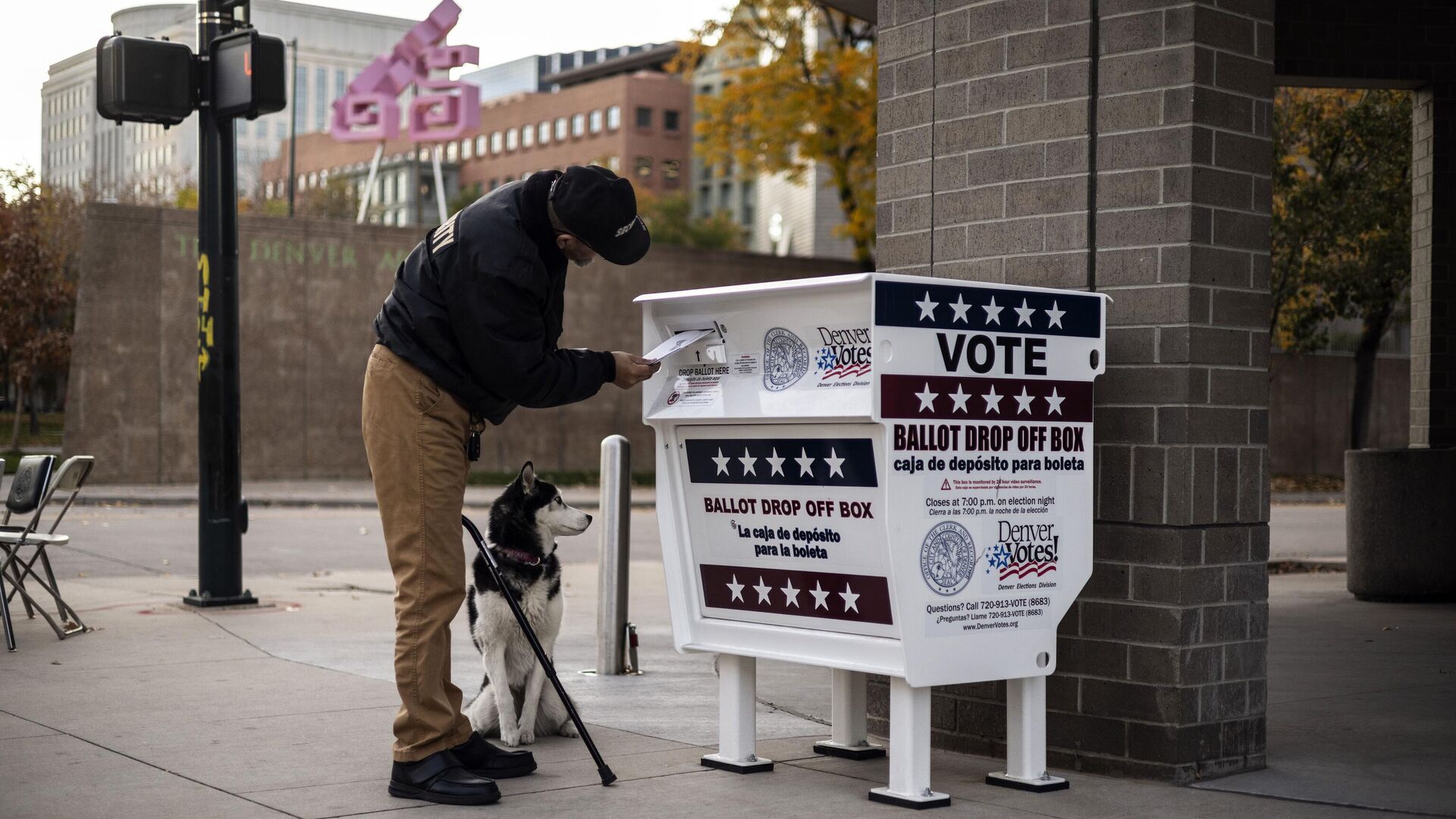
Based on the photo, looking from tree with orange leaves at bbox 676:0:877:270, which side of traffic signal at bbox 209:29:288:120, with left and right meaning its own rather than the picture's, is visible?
back

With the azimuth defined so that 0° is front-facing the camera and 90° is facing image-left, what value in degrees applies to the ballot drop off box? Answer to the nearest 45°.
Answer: approximately 45°

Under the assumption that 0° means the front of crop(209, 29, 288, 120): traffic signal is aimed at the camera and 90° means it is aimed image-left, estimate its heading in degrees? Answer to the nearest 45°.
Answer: approximately 45°

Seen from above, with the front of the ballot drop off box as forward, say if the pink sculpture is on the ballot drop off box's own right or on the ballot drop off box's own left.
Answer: on the ballot drop off box's own right
